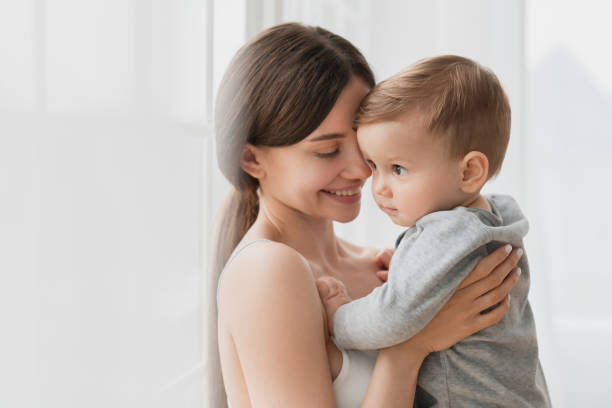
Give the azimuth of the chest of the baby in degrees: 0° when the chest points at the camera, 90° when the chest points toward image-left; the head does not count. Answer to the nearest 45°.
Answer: approximately 90°

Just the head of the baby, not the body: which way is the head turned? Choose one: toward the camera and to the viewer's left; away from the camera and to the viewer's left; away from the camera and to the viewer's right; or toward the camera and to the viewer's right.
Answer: toward the camera and to the viewer's left
